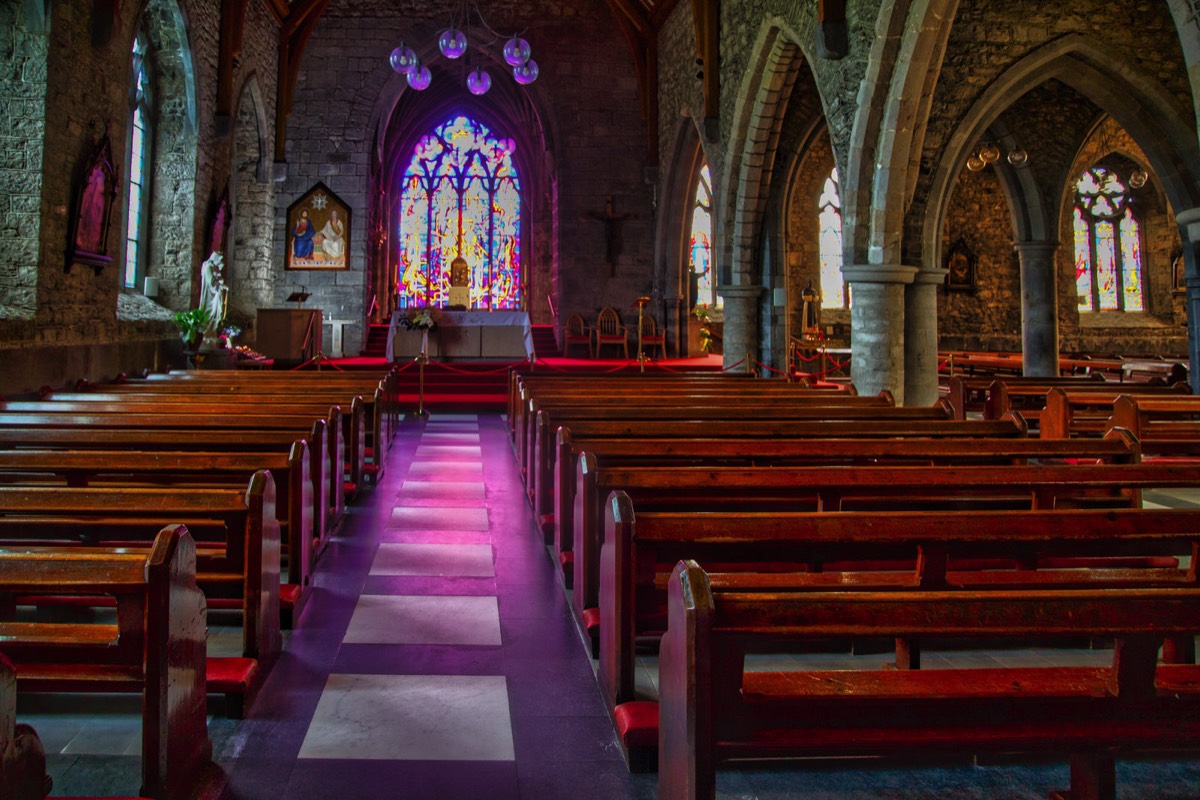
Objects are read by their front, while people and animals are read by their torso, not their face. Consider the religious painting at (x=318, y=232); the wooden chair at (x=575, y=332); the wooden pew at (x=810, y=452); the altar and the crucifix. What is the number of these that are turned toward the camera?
4

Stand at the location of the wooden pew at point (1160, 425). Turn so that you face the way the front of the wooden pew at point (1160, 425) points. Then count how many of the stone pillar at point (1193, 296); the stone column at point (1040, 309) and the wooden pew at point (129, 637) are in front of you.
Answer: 2

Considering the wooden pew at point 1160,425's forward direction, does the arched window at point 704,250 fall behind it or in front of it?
in front

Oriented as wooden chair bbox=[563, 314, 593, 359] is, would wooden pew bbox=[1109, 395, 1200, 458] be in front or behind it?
in front

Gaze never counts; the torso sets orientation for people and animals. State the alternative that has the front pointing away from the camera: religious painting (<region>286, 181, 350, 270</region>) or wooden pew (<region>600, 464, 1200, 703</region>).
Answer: the wooden pew

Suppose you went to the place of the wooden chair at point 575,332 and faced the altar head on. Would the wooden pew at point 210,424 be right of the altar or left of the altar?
left

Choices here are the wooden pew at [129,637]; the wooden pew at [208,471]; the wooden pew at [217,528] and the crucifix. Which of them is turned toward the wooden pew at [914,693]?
the crucifix

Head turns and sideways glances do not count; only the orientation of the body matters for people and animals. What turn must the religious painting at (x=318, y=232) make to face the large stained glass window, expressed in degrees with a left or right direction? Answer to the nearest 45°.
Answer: approximately 135° to its left

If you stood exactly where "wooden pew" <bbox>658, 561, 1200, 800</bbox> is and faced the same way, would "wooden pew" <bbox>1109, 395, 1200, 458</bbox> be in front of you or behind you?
in front

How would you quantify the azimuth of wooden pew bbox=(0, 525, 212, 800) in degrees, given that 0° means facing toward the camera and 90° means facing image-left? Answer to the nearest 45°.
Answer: approximately 180°

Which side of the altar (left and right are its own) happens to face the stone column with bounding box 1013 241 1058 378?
left

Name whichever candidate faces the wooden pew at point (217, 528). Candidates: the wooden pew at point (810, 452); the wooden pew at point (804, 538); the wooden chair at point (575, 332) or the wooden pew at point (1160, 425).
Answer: the wooden chair

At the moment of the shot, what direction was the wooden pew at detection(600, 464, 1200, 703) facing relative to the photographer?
facing away from the viewer
